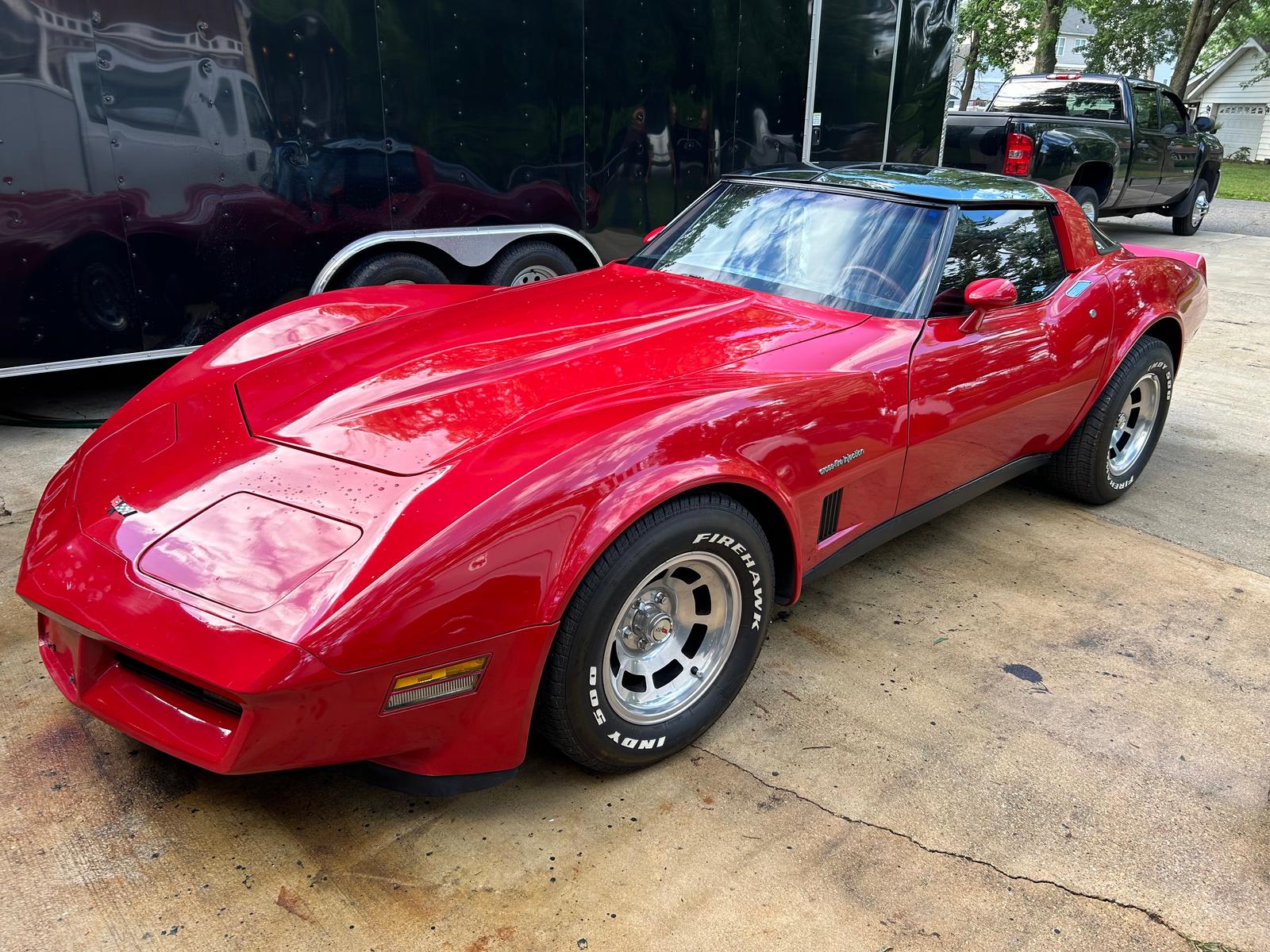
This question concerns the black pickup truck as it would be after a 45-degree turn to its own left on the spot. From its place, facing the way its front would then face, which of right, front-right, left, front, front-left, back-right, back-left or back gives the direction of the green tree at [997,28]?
front

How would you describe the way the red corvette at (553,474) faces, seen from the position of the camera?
facing the viewer and to the left of the viewer

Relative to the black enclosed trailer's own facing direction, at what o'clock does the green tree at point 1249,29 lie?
The green tree is roughly at 12 o'clock from the black enclosed trailer.

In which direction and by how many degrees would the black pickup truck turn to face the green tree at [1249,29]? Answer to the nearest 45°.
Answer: approximately 45° to its left

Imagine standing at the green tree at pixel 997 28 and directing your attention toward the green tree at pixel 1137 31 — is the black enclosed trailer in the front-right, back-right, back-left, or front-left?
back-right

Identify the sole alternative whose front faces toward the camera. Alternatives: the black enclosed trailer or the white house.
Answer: the white house

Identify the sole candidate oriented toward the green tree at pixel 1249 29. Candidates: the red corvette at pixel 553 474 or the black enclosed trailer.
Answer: the black enclosed trailer

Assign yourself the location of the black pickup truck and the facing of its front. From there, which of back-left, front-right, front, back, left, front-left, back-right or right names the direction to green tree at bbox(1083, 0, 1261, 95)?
front-left

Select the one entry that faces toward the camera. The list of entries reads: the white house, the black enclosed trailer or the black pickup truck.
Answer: the white house

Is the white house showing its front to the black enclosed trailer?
yes

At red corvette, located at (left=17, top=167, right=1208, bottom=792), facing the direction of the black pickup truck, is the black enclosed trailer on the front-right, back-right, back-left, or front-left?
front-left

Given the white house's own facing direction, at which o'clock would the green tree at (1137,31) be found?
The green tree is roughly at 1 o'clock from the white house.

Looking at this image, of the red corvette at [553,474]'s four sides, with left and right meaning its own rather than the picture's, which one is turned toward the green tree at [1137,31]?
back

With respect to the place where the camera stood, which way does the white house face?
facing the viewer
